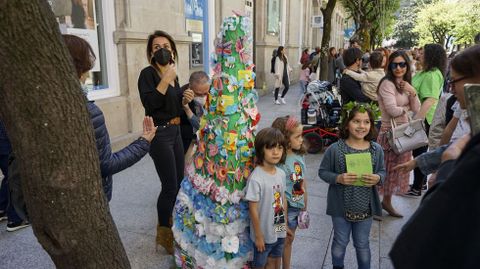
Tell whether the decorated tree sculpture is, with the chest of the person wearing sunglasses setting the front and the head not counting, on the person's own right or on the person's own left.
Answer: on the person's own right

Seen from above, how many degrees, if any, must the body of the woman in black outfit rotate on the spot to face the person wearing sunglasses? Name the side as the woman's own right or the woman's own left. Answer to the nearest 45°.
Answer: approximately 45° to the woman's own left

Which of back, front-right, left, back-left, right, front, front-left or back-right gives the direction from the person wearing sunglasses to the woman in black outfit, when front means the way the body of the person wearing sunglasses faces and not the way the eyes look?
right

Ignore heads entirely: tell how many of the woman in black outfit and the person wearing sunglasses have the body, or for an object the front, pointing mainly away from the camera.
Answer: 0

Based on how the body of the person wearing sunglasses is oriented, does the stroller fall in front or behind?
behind

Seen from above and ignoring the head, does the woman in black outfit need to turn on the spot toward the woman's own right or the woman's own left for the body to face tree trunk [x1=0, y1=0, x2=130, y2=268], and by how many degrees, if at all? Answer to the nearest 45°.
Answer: approximately 45° to the woman's own right

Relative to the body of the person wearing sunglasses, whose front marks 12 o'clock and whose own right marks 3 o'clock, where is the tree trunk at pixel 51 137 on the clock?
The tree trunk is roughly at 2 o'clock from the person wearing sunglasses.

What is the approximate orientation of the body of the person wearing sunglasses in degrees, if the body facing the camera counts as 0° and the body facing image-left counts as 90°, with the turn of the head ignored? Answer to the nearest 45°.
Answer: approximately 315°
